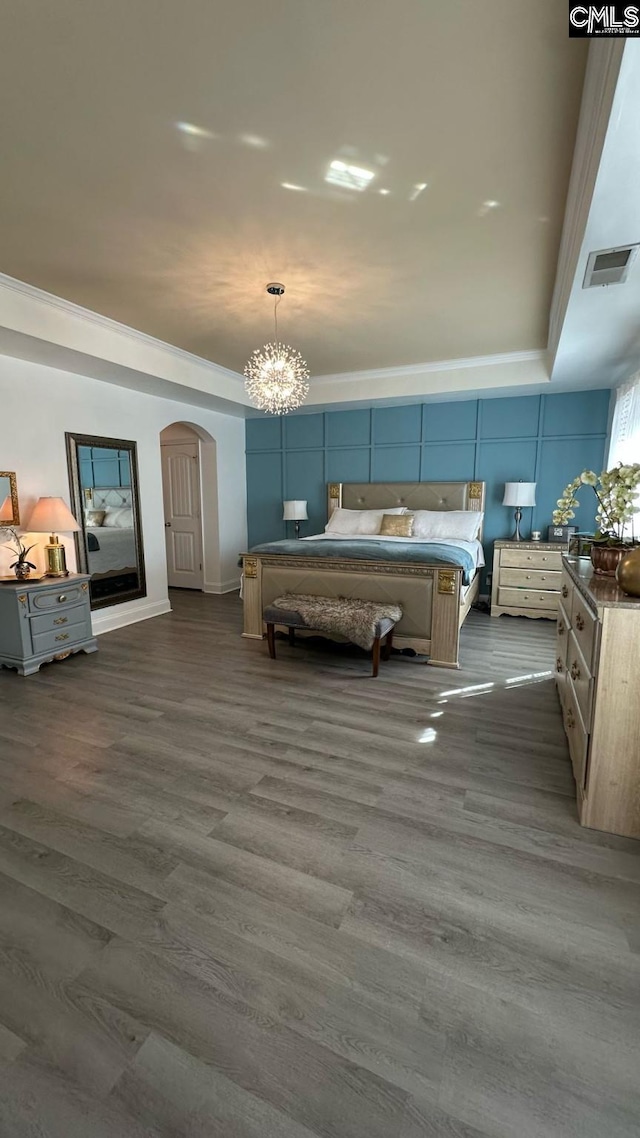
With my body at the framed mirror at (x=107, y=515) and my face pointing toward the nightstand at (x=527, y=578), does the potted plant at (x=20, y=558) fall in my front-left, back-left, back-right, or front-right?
back-right

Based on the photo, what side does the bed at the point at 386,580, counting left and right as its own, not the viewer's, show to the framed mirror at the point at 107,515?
right

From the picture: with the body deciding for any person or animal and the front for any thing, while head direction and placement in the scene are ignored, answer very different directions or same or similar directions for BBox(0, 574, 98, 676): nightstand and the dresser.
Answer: very different directions

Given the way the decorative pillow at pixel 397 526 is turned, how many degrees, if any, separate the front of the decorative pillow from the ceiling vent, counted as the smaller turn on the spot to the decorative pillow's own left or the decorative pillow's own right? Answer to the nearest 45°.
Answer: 0° — it already faces it

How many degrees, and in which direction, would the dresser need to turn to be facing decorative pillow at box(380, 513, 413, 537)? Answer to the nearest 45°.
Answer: approximately 45° to its right

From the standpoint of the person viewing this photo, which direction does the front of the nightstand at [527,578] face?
facing the viewer

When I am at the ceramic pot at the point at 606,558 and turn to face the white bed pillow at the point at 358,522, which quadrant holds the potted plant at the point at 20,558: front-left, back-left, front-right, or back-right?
front-left

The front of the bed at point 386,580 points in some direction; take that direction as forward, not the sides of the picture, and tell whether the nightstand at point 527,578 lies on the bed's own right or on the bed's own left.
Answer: on the bed's own left

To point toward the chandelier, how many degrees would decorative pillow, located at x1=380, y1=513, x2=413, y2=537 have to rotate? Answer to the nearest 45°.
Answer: approximately 45° to its right

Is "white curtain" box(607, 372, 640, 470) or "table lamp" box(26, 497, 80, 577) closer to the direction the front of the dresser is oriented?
the table lamp

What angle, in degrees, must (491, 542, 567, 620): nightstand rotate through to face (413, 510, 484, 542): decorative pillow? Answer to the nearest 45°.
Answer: approximately 90° to its right

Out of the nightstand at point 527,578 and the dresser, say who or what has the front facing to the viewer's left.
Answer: the dresser

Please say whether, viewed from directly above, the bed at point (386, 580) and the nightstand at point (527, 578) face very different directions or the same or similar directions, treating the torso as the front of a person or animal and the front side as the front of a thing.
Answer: same or similar directions

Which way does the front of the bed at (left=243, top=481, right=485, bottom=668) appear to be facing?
toward the camera

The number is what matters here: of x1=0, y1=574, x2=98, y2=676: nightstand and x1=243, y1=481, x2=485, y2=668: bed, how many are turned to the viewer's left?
0
